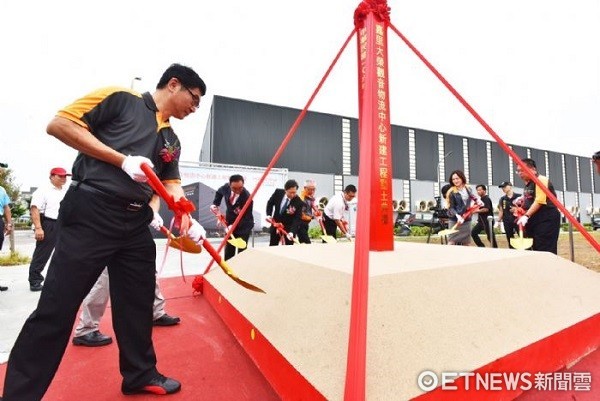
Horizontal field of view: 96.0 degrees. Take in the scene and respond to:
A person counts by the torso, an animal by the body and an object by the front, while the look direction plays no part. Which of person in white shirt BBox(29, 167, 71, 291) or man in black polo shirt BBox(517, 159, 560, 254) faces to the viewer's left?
the man in black polo shirt

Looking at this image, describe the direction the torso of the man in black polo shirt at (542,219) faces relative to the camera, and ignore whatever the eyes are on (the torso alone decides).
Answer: to the viewer's left

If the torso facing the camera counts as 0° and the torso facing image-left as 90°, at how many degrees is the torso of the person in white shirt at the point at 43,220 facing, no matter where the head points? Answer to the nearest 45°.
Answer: approximately 315°

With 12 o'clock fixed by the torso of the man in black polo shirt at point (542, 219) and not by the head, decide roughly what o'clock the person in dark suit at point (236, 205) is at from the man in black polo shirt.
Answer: The person in dark suit is roughly at 11 o'clock from the man in black polo shirt.

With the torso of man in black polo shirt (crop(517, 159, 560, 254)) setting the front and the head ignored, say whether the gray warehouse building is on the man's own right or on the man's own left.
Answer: on the man's own right

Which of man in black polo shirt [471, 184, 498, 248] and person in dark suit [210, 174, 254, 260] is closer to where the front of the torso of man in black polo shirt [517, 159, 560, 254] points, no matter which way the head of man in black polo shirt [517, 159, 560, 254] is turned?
the person in dark suit

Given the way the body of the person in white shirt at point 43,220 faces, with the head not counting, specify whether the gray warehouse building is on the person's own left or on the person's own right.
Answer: on the person's own left

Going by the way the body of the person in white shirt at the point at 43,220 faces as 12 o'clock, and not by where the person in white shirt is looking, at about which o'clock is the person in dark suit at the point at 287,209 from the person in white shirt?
The person in dark suit is roughly at 11 o'clock from the person in white shirt.

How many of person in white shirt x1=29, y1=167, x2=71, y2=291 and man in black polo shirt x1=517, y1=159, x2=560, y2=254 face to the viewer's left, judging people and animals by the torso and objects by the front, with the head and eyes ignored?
1

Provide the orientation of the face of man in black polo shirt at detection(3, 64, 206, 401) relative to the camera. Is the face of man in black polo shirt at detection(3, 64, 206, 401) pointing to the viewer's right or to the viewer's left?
to the viewer's right

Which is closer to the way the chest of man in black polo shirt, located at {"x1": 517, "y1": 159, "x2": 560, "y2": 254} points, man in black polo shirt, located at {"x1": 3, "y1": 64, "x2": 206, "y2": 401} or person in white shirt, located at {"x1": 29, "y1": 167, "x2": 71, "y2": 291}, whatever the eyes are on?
the person in white shirt
